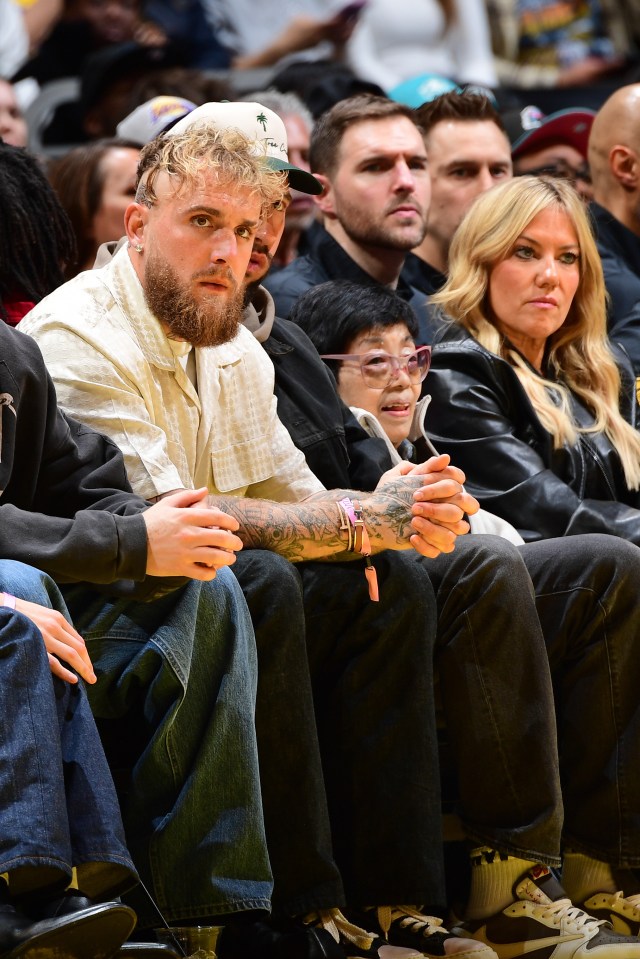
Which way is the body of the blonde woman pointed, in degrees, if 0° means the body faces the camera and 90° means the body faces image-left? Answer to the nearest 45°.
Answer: approximately 315°

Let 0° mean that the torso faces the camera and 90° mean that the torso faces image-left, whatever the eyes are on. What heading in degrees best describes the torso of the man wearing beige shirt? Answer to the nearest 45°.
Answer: approximately 315°

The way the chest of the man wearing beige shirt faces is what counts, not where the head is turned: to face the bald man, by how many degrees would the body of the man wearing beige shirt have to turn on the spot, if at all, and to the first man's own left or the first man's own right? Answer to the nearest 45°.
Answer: approximately 90° to the first man's own left

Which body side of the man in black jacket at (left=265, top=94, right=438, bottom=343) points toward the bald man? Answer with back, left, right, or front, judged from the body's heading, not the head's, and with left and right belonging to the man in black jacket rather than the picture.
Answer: left

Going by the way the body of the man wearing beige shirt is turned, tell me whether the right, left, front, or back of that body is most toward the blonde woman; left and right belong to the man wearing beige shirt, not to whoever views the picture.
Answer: left

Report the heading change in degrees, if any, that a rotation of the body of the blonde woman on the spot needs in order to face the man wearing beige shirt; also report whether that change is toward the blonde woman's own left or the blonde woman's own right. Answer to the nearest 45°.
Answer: approximately 90° to the blonde woman's own right

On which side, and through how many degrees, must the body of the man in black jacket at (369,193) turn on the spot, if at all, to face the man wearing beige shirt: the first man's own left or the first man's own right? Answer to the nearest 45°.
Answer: approximately 45° to the first man's own right

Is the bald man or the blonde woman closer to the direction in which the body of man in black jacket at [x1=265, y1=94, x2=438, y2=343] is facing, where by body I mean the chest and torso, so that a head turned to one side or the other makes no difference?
the blonde woman

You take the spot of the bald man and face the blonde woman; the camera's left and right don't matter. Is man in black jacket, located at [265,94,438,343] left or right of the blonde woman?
right

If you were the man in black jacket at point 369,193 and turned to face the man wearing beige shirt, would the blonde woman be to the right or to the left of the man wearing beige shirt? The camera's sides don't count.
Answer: left

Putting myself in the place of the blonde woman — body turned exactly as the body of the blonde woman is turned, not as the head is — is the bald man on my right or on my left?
on my left

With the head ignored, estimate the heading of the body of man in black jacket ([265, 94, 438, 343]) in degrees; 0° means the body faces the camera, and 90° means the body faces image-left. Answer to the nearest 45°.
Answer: approximately 315°
